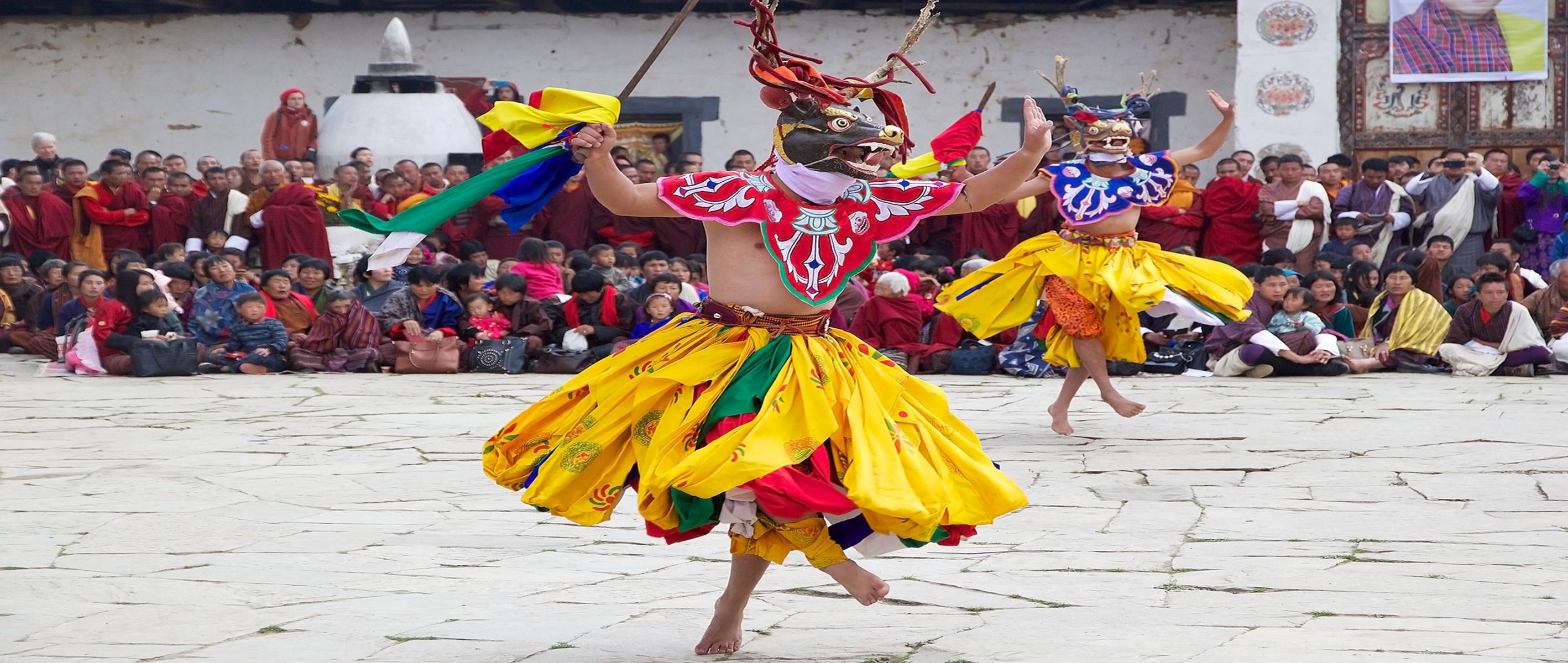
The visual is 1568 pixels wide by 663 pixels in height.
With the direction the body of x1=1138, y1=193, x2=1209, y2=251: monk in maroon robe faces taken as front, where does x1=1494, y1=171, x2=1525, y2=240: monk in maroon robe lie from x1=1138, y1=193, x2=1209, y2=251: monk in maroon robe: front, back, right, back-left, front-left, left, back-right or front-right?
left

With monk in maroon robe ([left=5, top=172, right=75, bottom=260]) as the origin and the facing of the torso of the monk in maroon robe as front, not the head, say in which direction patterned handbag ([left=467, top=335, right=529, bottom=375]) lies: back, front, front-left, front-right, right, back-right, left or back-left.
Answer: front-left

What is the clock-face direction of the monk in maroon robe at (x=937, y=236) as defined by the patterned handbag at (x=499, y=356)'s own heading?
The monk in maroon robe is roughly at 8 o'clock from the patterned handbag.

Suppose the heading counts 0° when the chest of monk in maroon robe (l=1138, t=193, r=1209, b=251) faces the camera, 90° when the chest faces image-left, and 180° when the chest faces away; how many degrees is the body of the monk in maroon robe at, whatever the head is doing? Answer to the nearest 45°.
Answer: approximately 0°

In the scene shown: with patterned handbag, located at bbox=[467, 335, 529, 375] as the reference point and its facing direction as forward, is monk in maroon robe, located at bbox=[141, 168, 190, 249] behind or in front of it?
behind

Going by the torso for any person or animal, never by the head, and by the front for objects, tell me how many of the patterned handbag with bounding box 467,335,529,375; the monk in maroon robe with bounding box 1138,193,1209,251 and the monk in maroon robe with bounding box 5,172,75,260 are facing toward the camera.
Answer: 3

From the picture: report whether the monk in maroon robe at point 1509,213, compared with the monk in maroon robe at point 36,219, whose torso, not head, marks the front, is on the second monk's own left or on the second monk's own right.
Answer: on the second monk's own left

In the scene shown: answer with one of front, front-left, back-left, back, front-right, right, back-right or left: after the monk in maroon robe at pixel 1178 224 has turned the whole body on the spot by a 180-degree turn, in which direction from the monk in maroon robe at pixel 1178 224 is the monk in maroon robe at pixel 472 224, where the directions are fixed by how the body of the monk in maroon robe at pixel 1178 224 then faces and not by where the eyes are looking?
left

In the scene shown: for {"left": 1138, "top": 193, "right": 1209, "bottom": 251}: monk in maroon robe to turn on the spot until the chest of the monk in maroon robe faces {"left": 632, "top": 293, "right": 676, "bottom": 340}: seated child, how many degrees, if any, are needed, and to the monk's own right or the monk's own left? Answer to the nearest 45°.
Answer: approximately 45° to the monk's own right

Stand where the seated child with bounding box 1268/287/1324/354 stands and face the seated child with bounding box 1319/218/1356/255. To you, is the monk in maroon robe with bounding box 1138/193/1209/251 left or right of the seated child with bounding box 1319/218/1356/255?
left

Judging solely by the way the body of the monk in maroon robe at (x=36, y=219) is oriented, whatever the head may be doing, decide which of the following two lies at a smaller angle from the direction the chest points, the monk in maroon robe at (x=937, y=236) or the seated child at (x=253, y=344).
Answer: the seated child

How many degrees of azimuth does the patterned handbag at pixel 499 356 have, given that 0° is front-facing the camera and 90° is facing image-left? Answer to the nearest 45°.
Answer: approximately 0°
